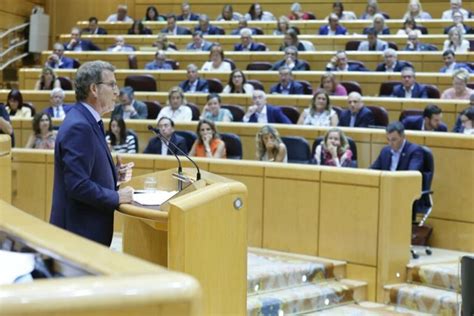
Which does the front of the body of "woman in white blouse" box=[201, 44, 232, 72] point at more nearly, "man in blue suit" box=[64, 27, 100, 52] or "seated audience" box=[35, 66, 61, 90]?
the seated audience

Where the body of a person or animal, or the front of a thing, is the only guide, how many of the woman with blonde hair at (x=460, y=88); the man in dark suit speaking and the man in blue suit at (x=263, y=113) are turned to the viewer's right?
1

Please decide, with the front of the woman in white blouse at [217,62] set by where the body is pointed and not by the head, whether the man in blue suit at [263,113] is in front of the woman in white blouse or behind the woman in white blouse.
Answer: in front

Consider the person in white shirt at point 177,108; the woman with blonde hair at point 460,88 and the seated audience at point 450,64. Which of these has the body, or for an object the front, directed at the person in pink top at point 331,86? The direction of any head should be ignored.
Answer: the seated audience at point 450,64

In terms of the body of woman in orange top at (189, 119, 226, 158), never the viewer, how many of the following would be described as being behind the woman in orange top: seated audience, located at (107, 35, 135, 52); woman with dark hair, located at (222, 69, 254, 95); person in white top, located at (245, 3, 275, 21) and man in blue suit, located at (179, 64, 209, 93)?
4

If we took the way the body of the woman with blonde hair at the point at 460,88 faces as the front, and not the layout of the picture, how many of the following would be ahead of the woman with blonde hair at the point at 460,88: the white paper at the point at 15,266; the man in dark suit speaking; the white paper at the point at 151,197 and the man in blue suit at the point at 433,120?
4

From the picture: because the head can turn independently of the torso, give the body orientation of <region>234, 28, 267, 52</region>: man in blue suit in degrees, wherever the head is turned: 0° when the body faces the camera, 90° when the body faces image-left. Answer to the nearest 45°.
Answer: approximately 0°

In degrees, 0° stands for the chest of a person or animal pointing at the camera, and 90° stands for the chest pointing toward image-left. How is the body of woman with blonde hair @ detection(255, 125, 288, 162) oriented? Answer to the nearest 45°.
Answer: approximately 45°

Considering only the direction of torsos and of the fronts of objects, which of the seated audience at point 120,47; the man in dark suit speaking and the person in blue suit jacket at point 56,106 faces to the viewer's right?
the man in dark suit speaking

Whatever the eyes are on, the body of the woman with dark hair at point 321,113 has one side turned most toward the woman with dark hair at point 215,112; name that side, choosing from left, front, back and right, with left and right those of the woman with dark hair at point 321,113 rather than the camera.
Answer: right

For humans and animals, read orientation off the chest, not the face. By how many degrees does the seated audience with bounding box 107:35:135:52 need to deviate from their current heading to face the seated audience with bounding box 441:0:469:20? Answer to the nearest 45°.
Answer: approximately 90° to their left

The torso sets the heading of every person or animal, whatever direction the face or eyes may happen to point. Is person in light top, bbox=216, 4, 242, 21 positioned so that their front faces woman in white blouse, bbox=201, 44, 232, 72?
yes

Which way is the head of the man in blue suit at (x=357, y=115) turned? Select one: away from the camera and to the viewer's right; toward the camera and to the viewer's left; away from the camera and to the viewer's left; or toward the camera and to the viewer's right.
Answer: toward the camera and to the viewer's left

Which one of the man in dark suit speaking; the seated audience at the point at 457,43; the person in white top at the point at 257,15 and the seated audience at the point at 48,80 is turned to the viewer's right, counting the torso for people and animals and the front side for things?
the man in dark suit speaking

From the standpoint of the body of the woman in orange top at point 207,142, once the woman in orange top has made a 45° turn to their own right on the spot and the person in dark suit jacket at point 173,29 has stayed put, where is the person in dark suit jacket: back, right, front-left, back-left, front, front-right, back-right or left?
back-right

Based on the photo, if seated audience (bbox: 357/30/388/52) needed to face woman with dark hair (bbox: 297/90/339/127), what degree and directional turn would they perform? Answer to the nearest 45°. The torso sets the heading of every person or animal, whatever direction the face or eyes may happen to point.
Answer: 0° — they already face them

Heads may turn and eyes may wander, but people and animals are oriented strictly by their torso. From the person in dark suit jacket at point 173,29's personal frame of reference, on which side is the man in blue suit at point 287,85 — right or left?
on their left

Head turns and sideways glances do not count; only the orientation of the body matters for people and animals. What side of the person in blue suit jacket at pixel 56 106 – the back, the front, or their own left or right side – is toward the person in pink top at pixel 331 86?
left

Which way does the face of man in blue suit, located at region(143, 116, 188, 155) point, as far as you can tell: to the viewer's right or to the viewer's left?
to the viewer's left
